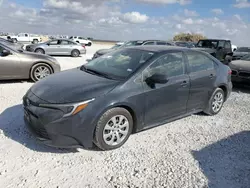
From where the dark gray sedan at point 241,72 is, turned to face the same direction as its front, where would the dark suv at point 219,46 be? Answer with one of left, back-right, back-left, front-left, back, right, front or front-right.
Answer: back-right

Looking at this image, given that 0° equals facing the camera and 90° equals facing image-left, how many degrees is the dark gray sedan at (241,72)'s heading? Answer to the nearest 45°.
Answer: approximately 45°

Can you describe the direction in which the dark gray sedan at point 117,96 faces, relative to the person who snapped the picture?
facing the viewer and to the left of the viewer

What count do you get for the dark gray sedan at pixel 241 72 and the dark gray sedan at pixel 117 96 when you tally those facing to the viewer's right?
0

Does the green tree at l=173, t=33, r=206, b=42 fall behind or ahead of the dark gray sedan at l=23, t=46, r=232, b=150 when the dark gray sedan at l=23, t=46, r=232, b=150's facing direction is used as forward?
behind

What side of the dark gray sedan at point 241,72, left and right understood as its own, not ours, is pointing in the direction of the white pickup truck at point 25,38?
right

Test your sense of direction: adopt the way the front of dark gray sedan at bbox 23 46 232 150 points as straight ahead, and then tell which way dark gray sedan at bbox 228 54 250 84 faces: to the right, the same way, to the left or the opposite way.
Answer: the same way

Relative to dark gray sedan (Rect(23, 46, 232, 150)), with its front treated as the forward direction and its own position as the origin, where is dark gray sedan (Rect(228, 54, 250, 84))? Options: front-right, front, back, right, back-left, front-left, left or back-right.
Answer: back

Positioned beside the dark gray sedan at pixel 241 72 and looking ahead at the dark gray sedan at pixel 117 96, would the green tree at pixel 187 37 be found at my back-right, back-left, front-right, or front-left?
back-right

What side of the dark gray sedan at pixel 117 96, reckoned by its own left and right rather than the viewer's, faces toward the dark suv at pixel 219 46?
back

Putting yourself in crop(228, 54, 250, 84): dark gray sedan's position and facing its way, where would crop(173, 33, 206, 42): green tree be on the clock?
The green tree is roughly at 4 o'clock from the dark gray sedan.

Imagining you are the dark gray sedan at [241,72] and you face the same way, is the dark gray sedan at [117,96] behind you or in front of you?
in front

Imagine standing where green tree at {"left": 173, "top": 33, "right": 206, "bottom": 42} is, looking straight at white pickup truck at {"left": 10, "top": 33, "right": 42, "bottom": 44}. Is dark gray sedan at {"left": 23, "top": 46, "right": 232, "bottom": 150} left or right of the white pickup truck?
left

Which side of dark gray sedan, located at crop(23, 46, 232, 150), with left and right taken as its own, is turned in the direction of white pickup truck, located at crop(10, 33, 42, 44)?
right

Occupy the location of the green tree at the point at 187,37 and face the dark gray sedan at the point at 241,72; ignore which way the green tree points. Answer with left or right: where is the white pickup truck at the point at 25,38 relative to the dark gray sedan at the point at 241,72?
right

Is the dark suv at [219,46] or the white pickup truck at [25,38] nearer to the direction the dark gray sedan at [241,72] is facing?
the white pickup truck
